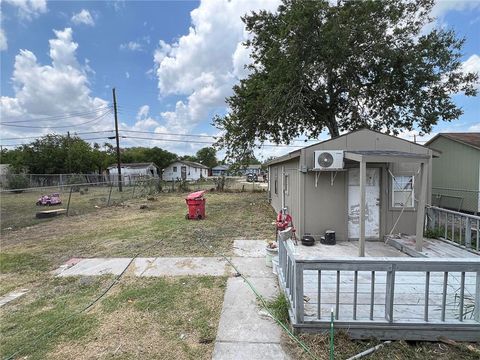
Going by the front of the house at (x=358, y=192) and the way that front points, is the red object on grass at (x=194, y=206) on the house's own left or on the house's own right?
on the house's own right

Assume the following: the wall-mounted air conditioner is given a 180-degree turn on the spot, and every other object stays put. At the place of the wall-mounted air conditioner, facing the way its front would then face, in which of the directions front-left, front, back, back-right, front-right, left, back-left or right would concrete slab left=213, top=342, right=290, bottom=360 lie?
back

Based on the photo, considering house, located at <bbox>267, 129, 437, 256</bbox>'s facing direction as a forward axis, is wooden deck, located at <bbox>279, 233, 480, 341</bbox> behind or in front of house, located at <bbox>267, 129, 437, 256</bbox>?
in front

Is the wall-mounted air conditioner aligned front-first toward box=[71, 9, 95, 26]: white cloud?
no

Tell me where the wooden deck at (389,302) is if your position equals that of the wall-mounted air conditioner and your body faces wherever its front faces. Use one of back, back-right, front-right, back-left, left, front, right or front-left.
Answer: front

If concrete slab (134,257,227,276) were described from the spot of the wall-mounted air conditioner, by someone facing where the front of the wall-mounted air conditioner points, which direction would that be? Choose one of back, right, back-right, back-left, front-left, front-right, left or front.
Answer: front-right

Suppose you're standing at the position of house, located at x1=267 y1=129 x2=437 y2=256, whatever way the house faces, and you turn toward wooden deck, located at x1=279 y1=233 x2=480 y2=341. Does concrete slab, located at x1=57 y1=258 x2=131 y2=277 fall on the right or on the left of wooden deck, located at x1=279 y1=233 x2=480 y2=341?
right

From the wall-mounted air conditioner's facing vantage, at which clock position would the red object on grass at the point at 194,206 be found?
The red object on grass is roughly at 4 o'clock from the wall-mounted air conditioner.

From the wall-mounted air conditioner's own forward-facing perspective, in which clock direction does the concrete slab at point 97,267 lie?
The concrete slab is roughly at 2 o'clock from the wall-mounted air conditioner.

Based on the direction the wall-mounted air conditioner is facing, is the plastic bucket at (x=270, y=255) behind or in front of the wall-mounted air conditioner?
in front

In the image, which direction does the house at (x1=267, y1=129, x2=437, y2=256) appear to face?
toward the camera

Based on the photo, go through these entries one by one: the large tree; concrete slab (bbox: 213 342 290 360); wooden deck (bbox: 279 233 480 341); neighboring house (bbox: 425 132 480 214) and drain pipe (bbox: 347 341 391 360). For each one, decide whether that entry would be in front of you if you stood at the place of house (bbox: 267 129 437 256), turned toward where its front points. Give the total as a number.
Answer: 3

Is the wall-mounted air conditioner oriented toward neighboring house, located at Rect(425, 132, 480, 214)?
no

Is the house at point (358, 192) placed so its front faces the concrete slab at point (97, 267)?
no

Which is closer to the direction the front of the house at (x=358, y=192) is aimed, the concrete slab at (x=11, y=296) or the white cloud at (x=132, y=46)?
the concrete slab

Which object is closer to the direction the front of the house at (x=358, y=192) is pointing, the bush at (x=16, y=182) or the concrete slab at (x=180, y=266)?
the concrete slab

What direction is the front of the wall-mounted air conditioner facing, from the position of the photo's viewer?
facing the viewer

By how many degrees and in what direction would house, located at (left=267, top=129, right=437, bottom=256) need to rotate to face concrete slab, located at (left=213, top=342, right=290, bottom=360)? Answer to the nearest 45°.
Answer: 0° — it already faces it
